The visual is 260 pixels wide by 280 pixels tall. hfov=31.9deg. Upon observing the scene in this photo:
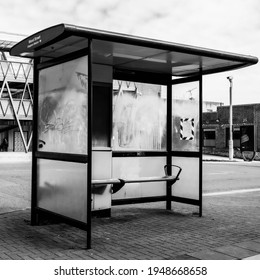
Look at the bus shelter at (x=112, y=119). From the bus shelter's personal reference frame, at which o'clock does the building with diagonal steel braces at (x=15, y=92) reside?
The building with diagonal steel braces is roughly at 7 o'clock from the bus shelter.

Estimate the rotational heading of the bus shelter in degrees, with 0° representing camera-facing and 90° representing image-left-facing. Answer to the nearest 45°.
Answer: approximately 315°

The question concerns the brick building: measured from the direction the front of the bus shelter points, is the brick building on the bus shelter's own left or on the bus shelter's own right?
on the bus shelter's own left
